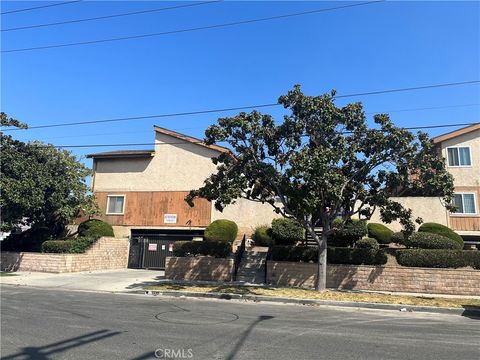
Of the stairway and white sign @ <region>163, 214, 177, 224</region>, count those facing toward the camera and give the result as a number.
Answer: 2

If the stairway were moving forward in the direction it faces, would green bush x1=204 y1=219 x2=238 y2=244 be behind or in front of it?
behind

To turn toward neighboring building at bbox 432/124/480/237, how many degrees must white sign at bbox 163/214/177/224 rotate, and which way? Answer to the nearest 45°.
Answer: approximately 90° to its left

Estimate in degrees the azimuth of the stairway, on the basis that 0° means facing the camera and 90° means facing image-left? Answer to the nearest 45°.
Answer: approximately 0°

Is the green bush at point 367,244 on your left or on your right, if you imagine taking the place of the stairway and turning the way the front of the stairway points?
on your left

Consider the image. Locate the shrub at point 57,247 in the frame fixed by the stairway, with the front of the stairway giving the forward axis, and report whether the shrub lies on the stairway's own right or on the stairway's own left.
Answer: on the stairway's own right

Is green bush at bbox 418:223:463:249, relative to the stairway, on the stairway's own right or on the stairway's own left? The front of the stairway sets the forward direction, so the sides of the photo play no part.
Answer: on the stairway's own left

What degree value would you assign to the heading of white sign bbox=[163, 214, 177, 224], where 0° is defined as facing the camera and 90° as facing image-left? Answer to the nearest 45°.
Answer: approximately 0°
